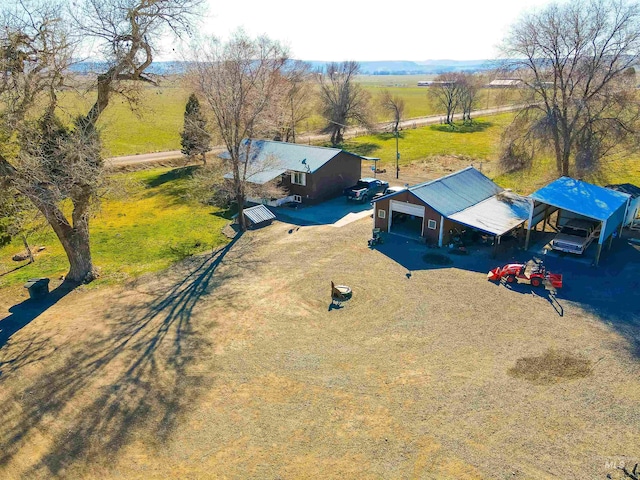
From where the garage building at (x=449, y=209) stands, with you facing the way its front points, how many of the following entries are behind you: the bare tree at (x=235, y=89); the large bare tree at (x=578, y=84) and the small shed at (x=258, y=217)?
1

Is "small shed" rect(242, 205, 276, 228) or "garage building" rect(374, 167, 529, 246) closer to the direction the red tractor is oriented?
the small shed

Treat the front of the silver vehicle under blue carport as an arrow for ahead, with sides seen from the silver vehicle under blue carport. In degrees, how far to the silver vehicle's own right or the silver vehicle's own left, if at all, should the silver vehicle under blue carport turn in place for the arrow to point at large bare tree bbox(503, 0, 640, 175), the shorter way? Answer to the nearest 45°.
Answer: approximately 135° to the silver vehicle's own right

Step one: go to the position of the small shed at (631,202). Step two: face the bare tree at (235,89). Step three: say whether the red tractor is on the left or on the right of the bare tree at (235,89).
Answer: left

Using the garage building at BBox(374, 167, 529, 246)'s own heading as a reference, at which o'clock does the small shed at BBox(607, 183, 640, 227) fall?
The small shed is roughly at 7 o'clock from the garage building.

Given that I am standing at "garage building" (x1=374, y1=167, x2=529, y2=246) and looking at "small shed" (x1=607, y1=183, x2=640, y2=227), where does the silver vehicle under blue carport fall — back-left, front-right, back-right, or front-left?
front-right

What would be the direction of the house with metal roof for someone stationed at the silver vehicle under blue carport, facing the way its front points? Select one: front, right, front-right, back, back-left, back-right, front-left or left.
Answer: front-right

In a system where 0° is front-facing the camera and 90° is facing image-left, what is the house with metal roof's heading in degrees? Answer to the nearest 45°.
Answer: approximately 45°

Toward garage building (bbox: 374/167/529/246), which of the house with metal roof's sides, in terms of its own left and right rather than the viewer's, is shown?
left

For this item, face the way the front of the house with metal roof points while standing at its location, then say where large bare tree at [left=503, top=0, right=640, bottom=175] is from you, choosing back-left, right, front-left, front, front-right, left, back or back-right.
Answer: back-left

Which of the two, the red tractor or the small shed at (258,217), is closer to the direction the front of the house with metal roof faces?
the small shed

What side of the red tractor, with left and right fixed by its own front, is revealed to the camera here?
left

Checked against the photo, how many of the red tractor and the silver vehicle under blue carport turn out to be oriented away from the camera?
0

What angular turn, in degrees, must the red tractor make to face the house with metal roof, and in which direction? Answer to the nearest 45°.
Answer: approximately 45° to its right

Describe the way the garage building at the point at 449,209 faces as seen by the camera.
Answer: facing the viewer and to the left of the viewer

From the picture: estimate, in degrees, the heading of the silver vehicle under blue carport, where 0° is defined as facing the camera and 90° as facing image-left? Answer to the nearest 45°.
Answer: approximately 45°
